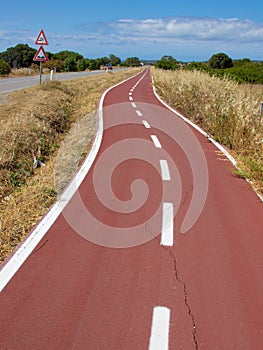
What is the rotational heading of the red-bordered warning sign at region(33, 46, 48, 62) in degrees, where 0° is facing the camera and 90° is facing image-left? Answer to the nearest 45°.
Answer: approximately 0°

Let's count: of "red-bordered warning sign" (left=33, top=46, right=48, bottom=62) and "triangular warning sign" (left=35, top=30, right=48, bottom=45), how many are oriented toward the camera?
2

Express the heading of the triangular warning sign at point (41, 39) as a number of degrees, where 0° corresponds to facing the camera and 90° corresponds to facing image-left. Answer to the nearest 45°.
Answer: approximately 0°
